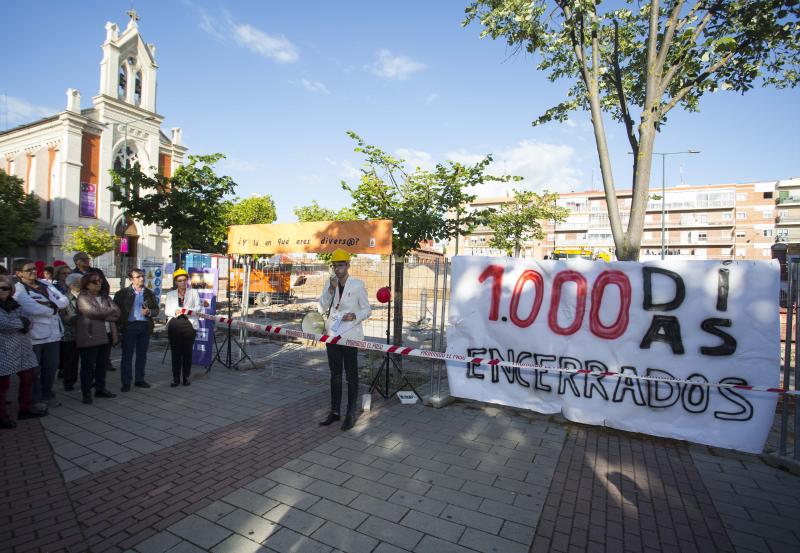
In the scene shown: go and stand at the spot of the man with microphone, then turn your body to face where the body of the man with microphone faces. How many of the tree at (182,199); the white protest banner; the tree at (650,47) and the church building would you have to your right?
2

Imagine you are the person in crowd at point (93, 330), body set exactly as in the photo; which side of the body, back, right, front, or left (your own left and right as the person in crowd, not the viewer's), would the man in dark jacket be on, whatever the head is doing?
left

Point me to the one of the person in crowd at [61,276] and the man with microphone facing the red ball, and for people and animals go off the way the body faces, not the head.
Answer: the person in crowd

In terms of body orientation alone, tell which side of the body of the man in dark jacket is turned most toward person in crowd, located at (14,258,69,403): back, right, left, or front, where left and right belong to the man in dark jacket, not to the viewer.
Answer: right

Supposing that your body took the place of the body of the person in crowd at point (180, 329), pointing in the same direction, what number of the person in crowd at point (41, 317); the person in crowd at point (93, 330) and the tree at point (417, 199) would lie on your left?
1

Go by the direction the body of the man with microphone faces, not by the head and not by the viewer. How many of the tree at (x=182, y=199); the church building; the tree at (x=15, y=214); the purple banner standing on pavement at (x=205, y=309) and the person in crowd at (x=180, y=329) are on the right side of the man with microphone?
5

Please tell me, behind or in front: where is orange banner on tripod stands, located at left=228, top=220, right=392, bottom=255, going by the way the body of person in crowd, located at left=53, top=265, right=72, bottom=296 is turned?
in front

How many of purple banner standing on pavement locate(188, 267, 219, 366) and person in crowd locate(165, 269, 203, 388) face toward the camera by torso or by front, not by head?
2

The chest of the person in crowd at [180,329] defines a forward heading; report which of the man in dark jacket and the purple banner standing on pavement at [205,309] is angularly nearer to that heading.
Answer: the man in dark jacket

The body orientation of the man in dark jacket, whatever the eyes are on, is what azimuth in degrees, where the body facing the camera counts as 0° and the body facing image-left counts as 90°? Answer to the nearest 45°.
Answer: approximately 315°

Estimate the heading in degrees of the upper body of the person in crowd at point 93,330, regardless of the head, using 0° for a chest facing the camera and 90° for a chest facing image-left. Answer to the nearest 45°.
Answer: approximately 315°

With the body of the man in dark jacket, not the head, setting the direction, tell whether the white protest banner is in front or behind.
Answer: in front

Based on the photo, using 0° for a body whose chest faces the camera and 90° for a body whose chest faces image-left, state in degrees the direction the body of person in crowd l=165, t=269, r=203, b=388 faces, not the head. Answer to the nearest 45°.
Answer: approximately 0°

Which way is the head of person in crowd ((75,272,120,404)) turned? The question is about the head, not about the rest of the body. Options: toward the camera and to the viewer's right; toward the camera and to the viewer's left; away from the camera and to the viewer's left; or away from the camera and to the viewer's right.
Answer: toward the camera and to the viewer's right

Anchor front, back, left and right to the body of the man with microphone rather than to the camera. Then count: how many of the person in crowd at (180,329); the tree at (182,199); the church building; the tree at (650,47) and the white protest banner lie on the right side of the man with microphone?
3
